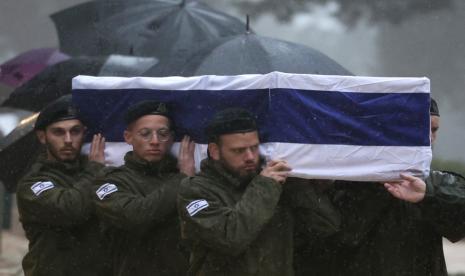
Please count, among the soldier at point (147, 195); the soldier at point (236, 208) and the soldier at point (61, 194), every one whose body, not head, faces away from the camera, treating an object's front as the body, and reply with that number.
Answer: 0

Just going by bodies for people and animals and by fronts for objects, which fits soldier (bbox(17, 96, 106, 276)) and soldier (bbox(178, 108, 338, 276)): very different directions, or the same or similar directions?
same or similar directions

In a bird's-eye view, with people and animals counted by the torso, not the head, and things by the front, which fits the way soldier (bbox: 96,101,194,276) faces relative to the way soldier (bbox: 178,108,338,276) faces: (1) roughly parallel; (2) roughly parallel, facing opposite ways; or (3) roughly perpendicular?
roughly parallel

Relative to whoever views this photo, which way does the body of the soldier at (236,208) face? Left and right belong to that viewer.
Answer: facing the viewer and to the right of the viewer

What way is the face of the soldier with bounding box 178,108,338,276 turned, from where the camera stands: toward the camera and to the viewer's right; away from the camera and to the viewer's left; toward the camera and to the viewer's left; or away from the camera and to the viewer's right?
toward the camera and to the viewer's right

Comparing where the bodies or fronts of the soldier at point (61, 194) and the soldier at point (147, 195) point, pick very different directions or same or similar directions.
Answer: same or similar directions

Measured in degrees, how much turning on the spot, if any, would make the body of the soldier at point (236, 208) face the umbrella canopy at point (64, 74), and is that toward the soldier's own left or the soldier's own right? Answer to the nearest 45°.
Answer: approximately 180°

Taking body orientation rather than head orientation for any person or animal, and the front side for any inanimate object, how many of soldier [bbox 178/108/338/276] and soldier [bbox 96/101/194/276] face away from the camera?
0
